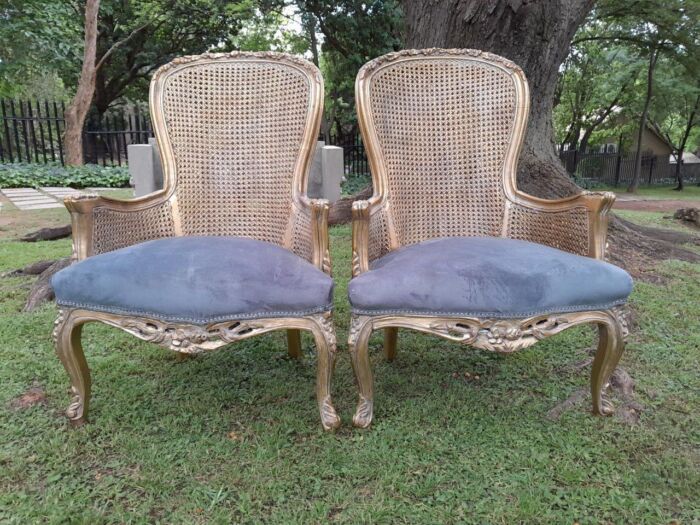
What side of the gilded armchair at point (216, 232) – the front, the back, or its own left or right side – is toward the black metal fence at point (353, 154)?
back

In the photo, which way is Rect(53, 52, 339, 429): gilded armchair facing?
toward the camera

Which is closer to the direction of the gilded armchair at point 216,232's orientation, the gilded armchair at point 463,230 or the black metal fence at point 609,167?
the gilded armchair

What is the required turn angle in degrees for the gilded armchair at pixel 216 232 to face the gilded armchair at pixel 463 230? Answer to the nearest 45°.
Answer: approximately 90° to its left

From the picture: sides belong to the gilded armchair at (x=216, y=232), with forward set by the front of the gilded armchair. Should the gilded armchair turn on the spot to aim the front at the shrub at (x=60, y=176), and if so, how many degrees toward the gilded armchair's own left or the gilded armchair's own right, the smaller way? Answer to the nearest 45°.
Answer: approximately 180°

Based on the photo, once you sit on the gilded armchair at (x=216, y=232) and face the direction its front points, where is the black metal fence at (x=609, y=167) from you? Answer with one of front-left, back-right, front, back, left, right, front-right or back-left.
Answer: back-left

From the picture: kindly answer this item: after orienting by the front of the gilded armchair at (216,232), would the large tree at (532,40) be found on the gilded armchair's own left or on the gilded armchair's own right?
on the gilded armchair's own left
